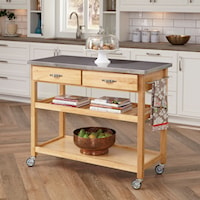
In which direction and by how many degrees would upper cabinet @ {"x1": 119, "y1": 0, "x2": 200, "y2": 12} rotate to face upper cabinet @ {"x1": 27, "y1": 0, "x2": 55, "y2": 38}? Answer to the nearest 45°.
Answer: approximately 135° to its right

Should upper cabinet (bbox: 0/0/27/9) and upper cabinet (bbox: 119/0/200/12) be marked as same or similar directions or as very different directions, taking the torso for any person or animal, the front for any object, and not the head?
same or similar directions

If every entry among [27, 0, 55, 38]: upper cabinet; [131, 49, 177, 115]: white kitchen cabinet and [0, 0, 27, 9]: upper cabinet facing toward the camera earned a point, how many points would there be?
3

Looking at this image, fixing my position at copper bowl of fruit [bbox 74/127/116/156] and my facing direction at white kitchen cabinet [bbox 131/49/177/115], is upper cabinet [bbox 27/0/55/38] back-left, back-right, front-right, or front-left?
front-left

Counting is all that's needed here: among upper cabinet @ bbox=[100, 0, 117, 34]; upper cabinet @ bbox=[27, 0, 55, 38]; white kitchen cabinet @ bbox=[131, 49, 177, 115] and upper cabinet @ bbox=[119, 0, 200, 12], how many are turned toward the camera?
4

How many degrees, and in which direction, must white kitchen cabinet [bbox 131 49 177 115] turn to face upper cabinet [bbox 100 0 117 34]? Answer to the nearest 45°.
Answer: approximately 135° to its right

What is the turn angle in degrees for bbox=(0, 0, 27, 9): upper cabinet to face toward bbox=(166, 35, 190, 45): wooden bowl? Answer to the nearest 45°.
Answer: approximately 45° to its left

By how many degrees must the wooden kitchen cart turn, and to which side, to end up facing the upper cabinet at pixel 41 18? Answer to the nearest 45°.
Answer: approximately 135° to its right

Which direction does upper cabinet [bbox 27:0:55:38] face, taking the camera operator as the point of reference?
facing the viewer

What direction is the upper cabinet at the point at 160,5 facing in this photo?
toward the camera

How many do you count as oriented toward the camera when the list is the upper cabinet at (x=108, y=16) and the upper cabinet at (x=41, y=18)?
2

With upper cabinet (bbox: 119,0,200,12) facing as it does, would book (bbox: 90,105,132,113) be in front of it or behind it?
in front

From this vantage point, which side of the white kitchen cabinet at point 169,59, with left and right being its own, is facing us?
front

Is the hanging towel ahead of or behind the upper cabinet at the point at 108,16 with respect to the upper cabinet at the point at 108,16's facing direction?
ahead
